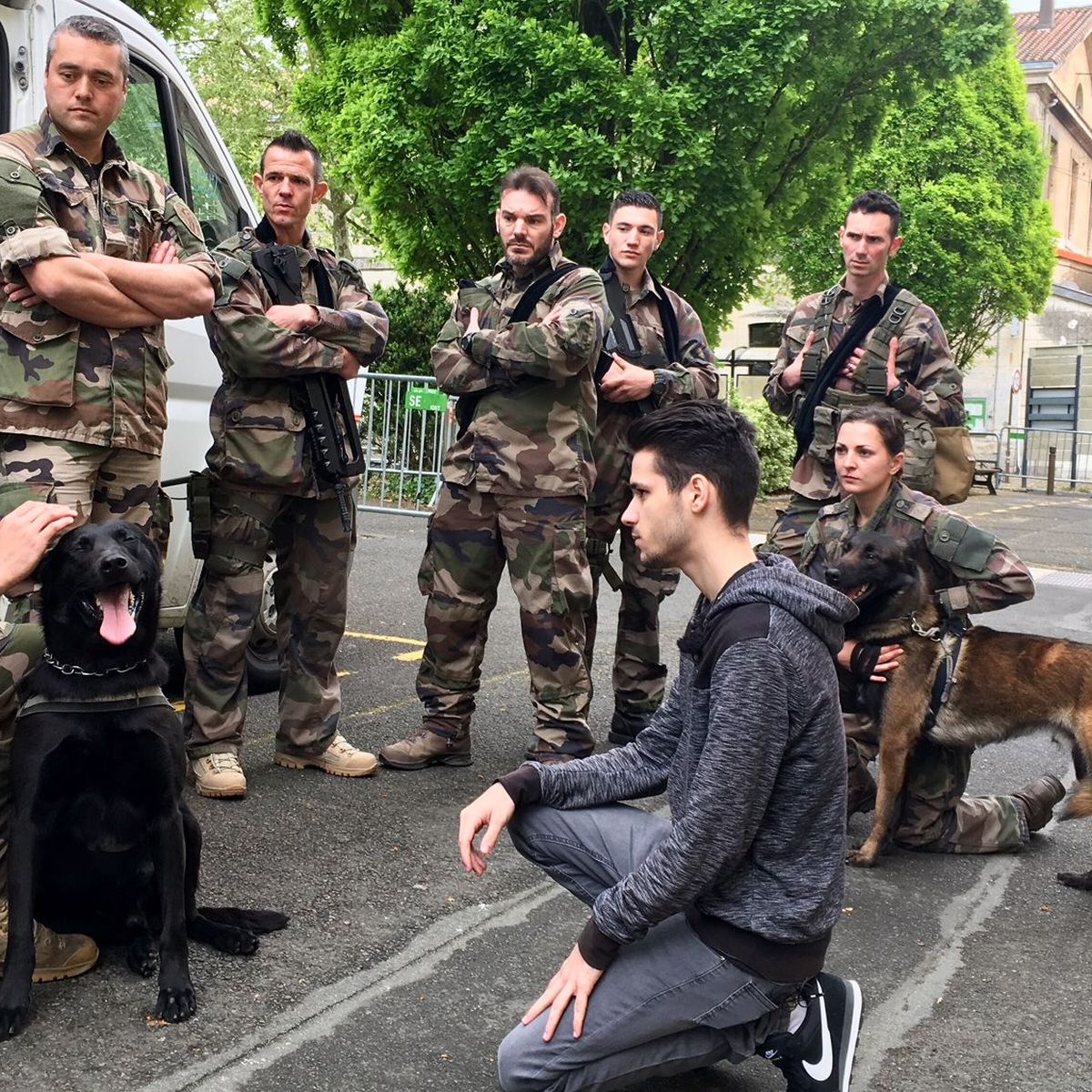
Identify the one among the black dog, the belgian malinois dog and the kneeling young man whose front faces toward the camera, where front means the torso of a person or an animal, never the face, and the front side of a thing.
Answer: the black dog

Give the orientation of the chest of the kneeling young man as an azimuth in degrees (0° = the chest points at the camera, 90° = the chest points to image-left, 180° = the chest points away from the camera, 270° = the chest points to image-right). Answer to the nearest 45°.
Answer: approximately 90°

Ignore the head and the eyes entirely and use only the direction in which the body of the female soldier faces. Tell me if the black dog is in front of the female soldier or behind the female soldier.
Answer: in front

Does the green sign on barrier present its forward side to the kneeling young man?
yes

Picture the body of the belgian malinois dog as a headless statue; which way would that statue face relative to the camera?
to the viewer's left

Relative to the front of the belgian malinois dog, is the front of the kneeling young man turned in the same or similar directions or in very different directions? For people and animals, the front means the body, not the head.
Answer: same or similar directions

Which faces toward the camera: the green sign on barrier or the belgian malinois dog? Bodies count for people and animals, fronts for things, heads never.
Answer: the green sign on barrier

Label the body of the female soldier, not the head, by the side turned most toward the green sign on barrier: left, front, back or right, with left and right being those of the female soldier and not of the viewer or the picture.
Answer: right

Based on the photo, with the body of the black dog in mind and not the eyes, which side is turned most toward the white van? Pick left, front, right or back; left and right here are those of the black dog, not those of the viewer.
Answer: back

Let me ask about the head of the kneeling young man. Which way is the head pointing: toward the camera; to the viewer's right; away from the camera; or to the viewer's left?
to the viewer's left

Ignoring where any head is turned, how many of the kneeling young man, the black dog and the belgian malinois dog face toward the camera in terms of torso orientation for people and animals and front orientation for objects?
1

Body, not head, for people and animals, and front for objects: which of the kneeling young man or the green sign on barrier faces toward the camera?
the green sign on barrier

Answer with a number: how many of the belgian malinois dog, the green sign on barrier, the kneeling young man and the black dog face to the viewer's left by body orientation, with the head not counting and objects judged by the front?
2

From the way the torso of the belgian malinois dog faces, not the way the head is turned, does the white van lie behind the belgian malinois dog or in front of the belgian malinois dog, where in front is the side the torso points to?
in front

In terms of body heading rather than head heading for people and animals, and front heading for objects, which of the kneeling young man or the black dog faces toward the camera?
the black dog

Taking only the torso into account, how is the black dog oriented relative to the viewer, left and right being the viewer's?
facing the viewer

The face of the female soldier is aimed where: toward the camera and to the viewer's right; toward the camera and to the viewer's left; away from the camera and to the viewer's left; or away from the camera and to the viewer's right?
toward the camera and to the viewer's left
